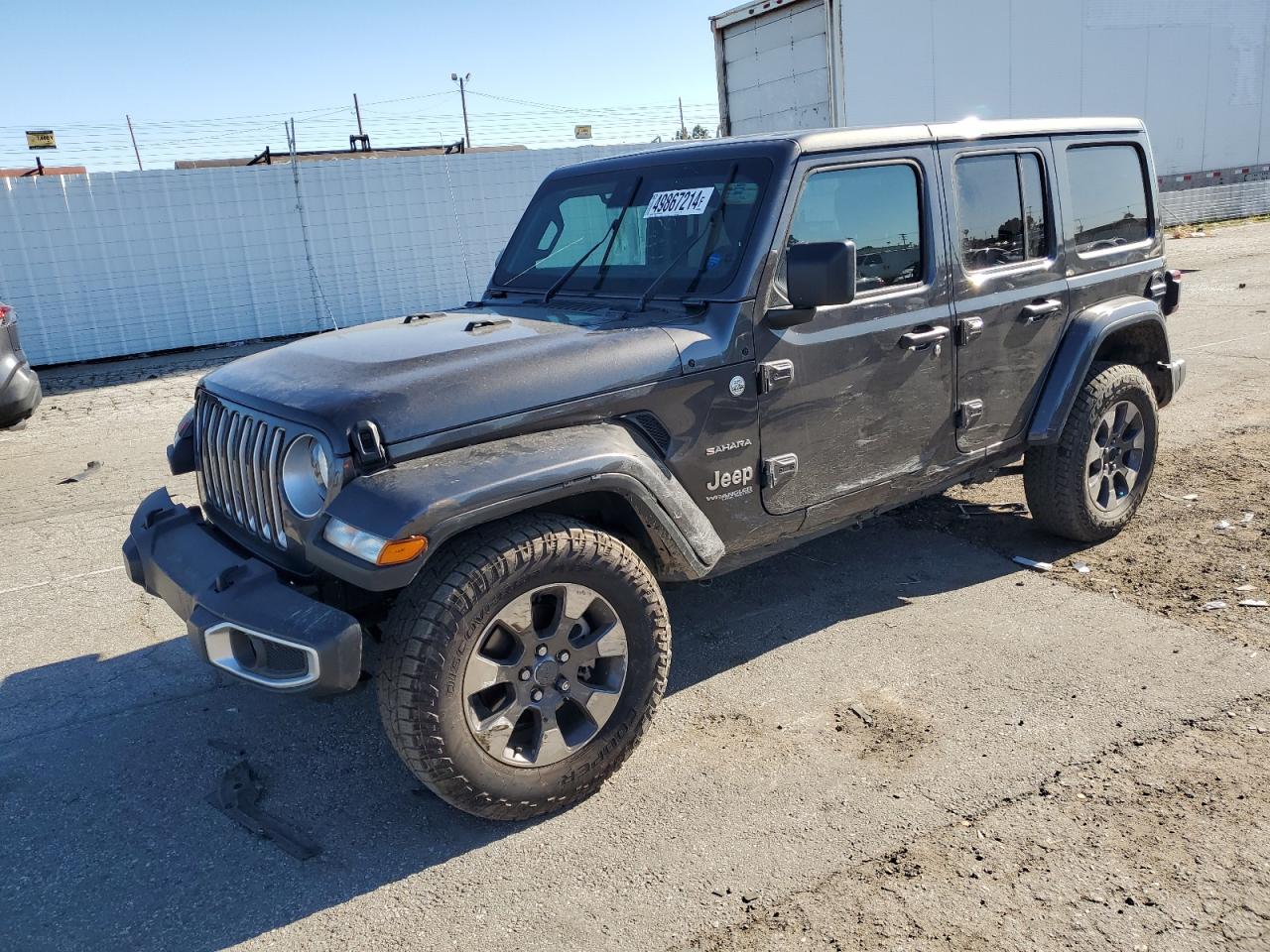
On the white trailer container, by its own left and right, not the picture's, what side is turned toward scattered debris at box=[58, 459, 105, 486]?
back

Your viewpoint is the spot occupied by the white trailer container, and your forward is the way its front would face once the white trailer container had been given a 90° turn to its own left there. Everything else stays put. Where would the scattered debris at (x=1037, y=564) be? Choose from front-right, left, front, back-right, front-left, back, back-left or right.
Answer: back-left

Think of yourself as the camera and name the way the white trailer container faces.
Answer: facing away from the viewer and to the right of the viewer

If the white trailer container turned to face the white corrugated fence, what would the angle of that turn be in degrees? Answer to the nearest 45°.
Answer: approximately 180°

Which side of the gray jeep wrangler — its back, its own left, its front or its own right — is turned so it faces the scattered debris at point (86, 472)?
right

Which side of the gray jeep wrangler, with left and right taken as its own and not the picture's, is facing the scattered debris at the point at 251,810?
front

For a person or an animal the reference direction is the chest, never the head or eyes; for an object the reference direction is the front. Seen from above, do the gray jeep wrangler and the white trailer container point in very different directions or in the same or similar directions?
very different directions

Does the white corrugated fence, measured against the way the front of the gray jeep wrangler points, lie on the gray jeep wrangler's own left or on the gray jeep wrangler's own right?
on the gray jeep wrangler's own right

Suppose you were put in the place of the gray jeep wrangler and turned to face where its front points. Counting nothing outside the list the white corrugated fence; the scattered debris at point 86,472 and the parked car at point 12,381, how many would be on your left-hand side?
0

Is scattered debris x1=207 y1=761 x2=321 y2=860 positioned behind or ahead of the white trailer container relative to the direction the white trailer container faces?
behind

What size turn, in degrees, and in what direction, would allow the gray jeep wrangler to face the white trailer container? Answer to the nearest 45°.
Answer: approximately 180°
